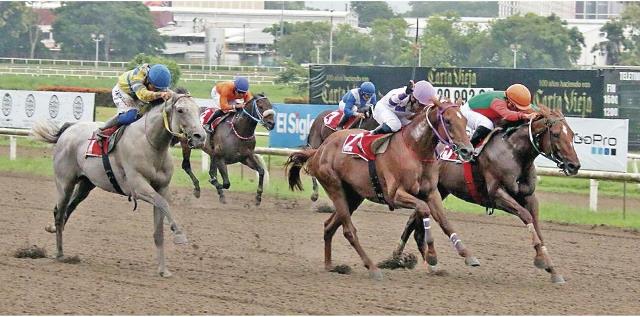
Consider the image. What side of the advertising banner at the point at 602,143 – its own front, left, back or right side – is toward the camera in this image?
front

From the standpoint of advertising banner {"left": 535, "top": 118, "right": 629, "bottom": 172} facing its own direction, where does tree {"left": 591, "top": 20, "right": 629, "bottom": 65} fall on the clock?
The tree is roughly at 6 o'clock from the advertising banner.

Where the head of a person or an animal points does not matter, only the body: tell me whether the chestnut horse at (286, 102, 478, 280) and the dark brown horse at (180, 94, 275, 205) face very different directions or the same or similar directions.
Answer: same or similar directions

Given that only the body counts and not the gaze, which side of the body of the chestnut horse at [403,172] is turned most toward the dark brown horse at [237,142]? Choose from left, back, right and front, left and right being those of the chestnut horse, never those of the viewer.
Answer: back

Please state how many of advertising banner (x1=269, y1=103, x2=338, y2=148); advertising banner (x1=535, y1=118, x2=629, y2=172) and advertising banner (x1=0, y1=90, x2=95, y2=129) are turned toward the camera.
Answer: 3

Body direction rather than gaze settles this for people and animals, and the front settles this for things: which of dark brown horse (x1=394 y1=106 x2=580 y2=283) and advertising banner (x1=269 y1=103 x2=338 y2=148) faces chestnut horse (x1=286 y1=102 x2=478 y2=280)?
the advertising banner

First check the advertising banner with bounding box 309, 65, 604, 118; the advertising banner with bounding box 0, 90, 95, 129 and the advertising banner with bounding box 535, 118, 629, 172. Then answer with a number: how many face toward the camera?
3

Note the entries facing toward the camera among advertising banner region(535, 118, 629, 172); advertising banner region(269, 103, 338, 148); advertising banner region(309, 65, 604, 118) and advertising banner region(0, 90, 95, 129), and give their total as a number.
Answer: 4

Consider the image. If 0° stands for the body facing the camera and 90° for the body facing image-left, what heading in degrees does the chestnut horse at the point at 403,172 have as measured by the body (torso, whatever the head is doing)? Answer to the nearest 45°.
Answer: approximately 315°

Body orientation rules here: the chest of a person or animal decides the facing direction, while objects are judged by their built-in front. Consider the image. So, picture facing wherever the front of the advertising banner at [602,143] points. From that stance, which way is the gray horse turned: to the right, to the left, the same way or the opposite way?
to the left

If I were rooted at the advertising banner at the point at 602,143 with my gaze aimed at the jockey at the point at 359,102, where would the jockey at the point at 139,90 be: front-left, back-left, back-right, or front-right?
front-left

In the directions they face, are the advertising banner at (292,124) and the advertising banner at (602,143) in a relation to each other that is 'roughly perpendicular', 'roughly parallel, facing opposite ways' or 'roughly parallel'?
roughly parallel

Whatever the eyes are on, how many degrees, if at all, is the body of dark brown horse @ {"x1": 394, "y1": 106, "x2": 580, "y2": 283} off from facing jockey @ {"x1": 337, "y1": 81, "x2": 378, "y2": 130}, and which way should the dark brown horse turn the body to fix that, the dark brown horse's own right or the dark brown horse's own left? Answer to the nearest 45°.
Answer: approximately 180°

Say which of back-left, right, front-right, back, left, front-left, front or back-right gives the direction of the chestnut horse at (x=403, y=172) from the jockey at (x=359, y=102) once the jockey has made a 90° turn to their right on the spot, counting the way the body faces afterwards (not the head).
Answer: front-left

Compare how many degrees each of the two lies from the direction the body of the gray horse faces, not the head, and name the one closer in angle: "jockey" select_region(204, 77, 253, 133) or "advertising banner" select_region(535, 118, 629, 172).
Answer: the advertising banner

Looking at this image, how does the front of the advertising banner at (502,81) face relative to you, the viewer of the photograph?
facing the viewer

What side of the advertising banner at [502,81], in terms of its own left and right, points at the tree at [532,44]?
back

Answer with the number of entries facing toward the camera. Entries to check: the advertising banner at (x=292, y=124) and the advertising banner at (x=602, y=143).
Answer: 2

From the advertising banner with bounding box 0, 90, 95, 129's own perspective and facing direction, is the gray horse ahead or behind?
ahead

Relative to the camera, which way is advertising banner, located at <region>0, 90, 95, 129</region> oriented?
toward the camera
